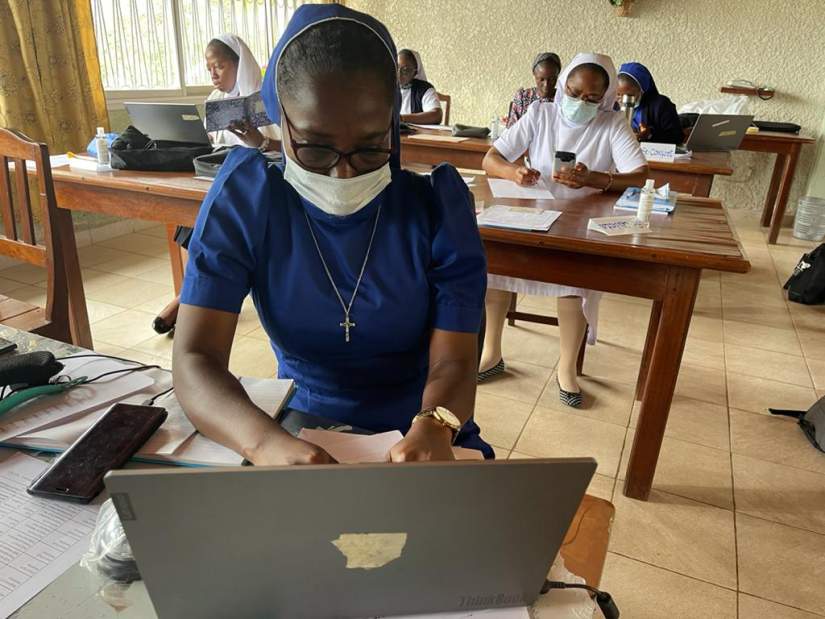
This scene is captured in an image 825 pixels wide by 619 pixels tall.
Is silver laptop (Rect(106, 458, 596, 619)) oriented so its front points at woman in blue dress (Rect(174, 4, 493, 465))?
yes

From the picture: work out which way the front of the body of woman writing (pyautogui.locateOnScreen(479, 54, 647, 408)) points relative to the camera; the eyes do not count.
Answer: toward the camera

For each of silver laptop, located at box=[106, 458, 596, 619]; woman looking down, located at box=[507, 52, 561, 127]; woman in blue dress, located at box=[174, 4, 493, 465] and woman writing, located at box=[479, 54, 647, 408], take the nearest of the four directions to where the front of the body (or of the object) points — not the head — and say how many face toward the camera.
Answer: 3

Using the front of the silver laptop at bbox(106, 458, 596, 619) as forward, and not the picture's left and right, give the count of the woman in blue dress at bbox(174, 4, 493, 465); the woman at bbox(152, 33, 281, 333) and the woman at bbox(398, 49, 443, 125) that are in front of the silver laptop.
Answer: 3

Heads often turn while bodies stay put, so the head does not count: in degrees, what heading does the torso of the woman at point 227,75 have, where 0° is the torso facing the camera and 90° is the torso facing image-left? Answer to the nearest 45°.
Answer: approximately 45°

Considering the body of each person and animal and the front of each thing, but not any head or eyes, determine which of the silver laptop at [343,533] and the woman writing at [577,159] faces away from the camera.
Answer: the silver laptop

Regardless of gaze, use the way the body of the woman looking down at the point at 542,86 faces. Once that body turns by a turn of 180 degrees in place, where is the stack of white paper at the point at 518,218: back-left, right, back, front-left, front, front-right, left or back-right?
back

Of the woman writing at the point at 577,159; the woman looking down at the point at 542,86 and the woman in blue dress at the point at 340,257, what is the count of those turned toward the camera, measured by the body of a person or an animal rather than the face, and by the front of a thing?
3

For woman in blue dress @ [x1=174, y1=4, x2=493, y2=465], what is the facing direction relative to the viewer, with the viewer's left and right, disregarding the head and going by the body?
facing the viewer

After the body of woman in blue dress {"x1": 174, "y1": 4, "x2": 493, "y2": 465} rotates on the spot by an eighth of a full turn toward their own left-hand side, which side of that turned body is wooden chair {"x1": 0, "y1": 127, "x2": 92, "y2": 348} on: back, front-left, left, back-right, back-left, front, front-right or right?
back

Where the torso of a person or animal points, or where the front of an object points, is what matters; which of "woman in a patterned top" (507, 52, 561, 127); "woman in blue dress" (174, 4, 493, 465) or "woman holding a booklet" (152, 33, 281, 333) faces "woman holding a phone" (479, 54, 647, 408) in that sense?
"woman in a patterned top" (507, 52, 561, 127)

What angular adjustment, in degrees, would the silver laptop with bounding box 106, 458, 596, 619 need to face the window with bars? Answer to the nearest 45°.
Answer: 0° — it already faces it

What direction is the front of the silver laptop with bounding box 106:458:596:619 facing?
away from the camera
